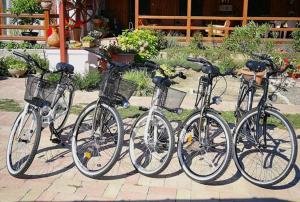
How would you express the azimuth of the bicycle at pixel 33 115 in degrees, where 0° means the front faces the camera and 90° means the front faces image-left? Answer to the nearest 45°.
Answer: approximately 45°

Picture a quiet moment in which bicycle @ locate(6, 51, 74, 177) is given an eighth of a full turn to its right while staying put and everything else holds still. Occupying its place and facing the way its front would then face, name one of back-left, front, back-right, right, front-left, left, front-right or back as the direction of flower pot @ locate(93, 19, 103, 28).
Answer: right

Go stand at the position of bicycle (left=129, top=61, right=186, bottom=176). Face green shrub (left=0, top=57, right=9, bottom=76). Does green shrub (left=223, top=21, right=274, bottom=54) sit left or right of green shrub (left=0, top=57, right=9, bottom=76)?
right

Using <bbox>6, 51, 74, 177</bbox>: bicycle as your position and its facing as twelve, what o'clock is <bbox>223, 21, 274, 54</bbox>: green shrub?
The green shrub is roughly at 6 o'clock from the bicycle.

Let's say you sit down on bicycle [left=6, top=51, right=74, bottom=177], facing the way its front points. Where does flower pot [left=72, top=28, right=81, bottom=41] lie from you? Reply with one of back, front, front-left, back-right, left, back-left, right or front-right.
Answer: back-right

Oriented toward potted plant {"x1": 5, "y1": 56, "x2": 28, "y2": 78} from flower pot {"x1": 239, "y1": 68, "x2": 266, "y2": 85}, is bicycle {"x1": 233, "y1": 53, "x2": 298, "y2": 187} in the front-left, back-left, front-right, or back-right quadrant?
back-left

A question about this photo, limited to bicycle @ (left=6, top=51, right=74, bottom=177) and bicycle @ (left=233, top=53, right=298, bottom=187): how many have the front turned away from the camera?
0

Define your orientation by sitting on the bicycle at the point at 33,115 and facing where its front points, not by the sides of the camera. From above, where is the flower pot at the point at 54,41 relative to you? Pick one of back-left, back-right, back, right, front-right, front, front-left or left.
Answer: back-right
